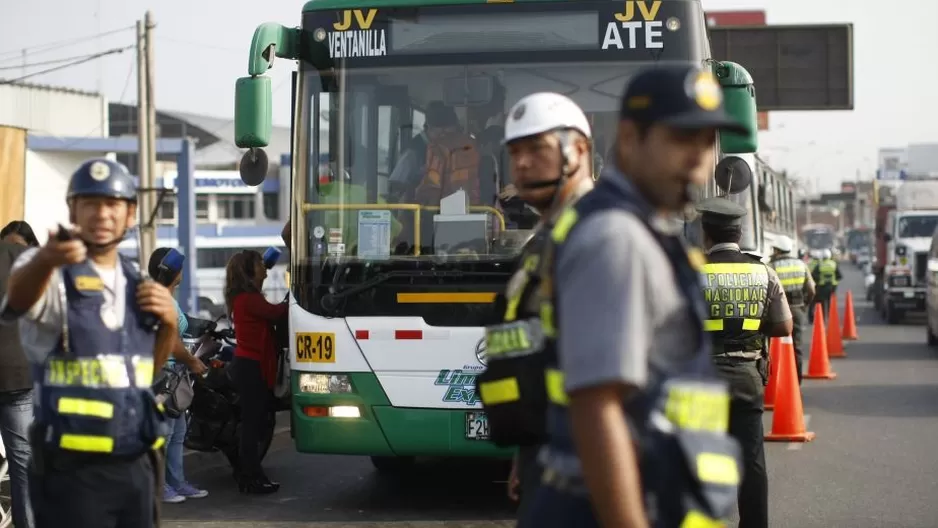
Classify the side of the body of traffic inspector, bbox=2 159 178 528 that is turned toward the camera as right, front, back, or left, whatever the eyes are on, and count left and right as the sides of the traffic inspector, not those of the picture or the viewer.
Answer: front

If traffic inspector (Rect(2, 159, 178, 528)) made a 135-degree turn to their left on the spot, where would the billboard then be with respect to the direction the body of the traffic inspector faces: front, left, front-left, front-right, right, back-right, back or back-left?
front

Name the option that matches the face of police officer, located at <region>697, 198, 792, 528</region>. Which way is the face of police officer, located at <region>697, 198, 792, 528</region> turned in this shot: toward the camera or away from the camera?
away from the camera

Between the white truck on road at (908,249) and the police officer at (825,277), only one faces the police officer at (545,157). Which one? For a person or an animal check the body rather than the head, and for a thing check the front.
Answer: the white truck on road

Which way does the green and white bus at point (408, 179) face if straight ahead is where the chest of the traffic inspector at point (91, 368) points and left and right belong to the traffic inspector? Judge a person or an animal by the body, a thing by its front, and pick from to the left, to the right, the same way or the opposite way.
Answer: the same way

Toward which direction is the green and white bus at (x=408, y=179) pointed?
toward the camera

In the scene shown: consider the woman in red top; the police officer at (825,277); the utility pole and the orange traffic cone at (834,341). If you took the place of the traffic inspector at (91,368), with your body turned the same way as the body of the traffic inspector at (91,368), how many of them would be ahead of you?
0

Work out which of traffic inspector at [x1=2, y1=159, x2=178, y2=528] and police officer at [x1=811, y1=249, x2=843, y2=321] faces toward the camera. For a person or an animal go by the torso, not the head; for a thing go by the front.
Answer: traffic inspector at [x1=2, y1=159, x2=178, y2=528]

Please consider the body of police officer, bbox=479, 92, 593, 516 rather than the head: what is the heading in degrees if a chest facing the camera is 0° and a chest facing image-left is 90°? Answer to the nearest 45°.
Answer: approximately 45°

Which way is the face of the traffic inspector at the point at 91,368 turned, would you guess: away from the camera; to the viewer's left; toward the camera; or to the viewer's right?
toward the camera

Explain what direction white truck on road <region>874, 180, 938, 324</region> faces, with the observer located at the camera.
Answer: facing the viewer

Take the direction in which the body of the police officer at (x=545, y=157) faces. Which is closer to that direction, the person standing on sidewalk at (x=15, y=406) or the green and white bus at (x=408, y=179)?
the person standing on sidewalk
